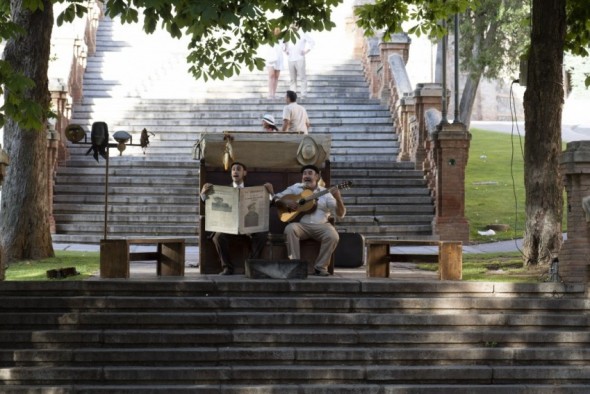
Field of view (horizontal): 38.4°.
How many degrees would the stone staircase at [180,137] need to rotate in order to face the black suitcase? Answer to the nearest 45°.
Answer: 0° — it already faces it

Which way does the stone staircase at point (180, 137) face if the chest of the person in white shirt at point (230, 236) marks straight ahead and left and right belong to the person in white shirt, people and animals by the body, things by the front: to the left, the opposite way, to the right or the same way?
the same way

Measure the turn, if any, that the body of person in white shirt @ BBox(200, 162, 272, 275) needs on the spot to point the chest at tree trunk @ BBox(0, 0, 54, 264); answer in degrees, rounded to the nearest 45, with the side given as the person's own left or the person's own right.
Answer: approximately 135° to the person's own right

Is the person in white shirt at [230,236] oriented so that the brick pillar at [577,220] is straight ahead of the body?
no

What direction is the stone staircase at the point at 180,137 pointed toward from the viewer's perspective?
toward the camera

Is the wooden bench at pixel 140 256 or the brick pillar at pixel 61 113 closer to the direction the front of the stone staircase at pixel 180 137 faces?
the wooden bench

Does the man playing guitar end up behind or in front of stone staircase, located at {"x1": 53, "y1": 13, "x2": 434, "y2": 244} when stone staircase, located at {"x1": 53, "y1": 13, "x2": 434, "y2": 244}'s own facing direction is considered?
in front

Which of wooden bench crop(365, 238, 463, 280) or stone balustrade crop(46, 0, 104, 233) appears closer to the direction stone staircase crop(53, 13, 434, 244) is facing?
the wooden bench

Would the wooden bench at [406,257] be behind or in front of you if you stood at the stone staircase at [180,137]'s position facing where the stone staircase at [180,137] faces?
in front

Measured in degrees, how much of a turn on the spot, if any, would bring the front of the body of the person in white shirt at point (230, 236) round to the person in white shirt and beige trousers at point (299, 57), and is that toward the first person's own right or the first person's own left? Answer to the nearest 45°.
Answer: approximately 180°

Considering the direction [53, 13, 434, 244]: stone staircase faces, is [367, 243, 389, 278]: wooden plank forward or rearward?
forward

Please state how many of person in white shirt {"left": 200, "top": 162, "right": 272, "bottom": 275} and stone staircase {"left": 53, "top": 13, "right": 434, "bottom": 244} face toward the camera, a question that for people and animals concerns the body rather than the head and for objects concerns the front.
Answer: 2

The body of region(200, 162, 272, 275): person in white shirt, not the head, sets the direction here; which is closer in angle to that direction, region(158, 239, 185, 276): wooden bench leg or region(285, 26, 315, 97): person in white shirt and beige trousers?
the wooden bench leg

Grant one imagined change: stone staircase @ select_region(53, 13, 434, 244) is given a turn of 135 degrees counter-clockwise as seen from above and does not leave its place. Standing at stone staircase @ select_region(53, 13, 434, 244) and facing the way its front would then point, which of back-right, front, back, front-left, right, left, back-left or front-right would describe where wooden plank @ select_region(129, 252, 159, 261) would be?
back-right

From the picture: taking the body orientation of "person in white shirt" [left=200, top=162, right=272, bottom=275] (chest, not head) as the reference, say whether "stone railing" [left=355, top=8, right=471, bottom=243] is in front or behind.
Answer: behind

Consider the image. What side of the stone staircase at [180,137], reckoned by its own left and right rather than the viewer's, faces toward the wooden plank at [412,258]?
front

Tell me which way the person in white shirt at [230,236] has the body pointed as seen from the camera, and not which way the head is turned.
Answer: toward the camera

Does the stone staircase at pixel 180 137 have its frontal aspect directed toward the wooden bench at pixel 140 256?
yes
